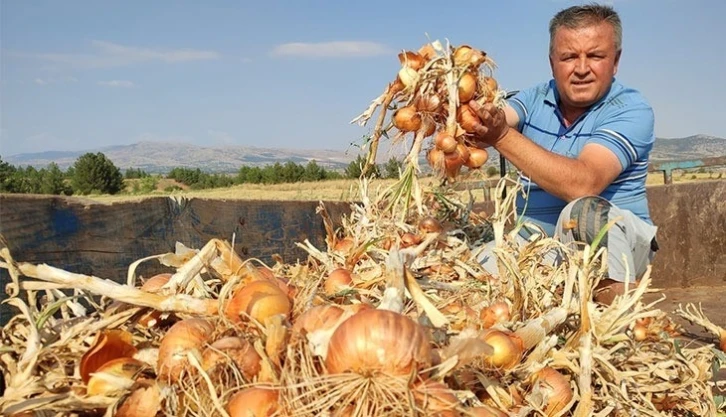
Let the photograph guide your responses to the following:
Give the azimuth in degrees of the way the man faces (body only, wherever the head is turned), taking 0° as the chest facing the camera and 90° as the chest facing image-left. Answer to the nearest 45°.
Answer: approximately 45°

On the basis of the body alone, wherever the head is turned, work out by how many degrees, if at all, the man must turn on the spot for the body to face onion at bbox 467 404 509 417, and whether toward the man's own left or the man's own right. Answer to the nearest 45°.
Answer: approximately 45° to the man's own left

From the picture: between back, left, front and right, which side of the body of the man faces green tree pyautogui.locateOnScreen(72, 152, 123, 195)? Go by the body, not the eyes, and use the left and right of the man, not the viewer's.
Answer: right

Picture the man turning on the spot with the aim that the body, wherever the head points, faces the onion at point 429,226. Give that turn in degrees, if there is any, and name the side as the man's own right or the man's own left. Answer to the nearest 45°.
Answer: approximately 45° to the man's own right

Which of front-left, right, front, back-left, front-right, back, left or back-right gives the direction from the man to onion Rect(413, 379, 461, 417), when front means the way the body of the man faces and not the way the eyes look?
front-left

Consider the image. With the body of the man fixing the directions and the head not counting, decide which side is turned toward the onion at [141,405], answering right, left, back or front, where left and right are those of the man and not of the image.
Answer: front

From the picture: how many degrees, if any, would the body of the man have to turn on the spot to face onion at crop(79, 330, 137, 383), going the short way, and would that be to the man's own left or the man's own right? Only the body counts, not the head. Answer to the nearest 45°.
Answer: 0° — they already face it

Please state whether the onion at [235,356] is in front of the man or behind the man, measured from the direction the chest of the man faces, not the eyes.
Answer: in front

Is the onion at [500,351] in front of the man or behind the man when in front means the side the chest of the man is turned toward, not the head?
in front

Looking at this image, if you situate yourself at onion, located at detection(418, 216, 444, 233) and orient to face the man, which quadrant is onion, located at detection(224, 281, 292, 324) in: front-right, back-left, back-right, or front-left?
back-right
